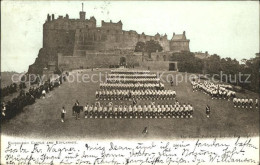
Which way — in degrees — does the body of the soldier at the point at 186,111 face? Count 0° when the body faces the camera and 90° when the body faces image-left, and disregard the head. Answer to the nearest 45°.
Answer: approximately 0°
